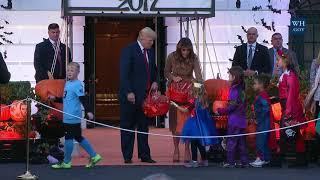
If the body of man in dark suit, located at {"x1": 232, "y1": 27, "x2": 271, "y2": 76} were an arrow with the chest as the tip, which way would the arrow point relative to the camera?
toward the camera

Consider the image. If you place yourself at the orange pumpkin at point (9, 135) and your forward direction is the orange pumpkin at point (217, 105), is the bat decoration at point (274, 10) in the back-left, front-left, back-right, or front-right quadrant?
front-left

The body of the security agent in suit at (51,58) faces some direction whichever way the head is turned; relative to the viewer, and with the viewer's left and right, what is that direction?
facing the viewer and to the right of the viewer

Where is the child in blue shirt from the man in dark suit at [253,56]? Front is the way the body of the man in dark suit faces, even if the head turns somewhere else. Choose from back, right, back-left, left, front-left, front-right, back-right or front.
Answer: front-right

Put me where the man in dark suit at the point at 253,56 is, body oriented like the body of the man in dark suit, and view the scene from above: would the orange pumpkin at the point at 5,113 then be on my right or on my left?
on my right

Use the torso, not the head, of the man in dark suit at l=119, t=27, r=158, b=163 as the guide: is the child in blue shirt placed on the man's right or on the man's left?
on the man's right

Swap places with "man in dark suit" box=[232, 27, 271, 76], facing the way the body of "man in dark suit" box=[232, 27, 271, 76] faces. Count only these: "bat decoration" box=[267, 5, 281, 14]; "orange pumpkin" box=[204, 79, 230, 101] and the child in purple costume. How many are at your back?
1
